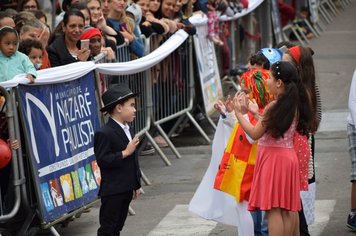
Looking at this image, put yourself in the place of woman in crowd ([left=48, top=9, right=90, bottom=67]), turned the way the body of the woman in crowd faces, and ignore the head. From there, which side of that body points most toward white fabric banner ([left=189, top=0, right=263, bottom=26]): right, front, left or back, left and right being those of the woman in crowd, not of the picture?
left

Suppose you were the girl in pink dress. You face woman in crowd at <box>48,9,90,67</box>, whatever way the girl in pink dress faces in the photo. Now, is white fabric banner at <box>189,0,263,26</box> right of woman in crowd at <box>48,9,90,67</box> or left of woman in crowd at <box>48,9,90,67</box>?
right

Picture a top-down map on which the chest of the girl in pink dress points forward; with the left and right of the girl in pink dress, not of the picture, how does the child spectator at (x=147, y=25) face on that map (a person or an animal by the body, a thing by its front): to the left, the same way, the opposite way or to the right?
the opposite way

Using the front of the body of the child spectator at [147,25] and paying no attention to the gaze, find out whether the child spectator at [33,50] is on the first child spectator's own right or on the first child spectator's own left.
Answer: on the first child spectator's own right

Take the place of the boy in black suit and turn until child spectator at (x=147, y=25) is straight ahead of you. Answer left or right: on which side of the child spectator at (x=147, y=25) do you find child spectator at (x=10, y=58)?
left

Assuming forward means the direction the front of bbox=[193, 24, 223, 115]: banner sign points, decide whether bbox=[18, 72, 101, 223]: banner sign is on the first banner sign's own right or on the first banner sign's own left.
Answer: on the first banner sign's own right

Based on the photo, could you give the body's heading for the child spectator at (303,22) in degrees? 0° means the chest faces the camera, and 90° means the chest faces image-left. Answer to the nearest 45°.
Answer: approximately 45°

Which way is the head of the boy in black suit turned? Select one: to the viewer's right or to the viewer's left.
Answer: to the viewer's right
